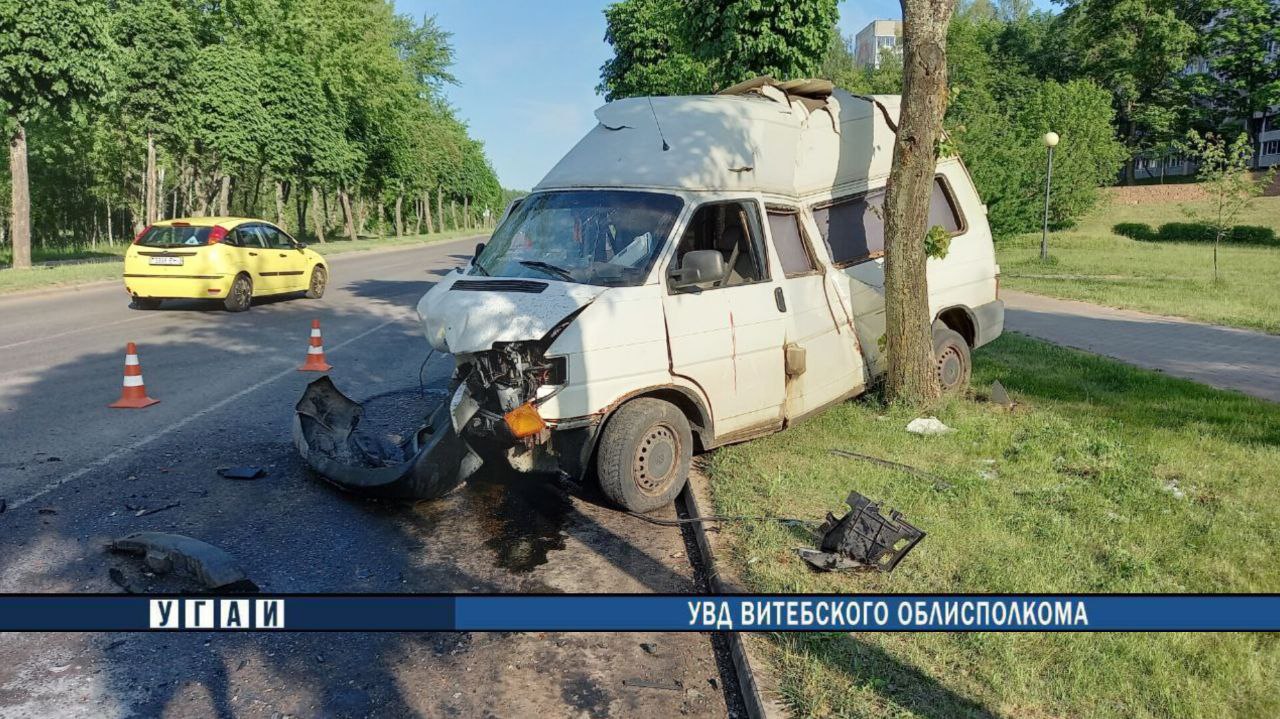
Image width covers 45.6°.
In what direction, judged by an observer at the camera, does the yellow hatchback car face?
facing away from the viewer and to the right of the viewer

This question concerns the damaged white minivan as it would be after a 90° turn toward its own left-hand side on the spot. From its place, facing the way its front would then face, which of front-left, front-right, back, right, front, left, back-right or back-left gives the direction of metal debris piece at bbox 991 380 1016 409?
left

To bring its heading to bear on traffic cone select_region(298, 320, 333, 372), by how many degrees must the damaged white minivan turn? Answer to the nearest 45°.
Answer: approximately 90° to its right

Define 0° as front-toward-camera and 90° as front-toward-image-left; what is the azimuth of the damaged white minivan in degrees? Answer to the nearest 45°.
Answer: approximately 45°

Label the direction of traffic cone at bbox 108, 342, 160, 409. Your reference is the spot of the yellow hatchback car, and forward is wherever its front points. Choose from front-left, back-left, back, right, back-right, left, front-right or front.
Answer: back-right

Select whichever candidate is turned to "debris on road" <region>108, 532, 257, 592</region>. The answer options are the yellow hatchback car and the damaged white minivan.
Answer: the damaged white minivan

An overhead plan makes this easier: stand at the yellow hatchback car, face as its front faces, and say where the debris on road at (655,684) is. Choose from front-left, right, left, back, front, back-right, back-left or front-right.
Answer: back-right

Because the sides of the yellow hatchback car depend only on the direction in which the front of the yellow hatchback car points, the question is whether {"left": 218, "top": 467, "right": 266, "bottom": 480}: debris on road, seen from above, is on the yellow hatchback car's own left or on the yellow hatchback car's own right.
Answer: on the yellow hatchback car's own right

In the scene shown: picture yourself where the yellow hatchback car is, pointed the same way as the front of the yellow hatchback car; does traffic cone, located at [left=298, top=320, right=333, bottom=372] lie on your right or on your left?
on your right

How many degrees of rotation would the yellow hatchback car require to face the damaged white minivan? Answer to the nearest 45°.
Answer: approximately 135° to its right

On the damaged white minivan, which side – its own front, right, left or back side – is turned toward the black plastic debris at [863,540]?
left
